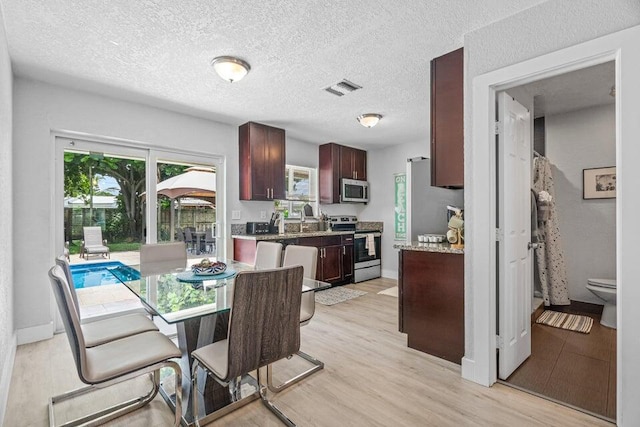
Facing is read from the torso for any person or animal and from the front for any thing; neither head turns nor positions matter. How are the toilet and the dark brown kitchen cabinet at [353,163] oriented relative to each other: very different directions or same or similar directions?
very different directions

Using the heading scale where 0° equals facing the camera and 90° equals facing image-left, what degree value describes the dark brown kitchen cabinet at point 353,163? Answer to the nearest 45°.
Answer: approximately 315°

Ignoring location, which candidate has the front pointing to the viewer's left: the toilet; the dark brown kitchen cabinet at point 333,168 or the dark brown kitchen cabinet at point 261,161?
the toilet

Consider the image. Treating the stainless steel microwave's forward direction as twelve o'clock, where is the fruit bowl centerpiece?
The fruit bowl centerpiece is roughly at 2 o'clock from the stainless steel microwave.

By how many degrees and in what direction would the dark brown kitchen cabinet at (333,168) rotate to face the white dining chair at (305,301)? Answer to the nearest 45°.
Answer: approximately 45° to its right

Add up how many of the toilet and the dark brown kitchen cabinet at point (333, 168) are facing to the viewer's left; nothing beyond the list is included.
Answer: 1

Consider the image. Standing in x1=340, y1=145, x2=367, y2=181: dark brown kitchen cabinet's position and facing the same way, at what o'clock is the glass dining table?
The glass dining table is roughly at 2 o'clock from the dark brown kitchen cabinet.

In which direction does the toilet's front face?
to the viewer's left

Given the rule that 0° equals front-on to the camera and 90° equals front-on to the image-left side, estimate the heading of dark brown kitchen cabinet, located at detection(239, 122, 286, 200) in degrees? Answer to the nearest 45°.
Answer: approximately 315°

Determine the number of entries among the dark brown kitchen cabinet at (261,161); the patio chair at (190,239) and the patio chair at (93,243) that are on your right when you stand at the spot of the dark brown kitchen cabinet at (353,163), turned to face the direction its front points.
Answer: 3

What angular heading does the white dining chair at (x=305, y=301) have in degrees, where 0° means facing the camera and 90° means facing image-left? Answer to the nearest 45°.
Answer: approximately 45°

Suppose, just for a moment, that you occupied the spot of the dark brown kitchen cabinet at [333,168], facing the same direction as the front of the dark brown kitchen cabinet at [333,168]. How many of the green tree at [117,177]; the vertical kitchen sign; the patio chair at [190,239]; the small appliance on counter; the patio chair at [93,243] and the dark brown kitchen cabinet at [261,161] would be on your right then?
5
